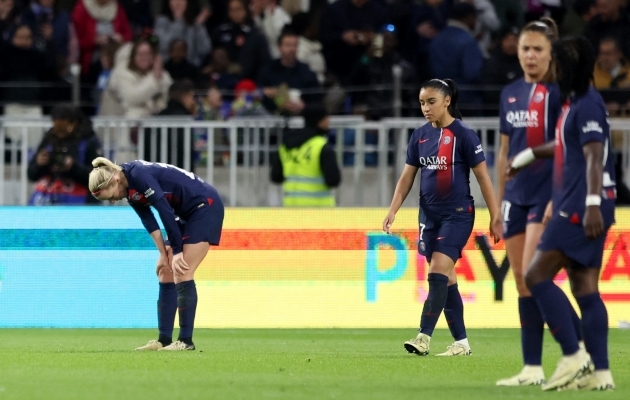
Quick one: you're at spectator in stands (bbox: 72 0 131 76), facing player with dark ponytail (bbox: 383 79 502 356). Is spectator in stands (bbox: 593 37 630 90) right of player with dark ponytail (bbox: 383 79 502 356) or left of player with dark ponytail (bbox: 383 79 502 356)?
left

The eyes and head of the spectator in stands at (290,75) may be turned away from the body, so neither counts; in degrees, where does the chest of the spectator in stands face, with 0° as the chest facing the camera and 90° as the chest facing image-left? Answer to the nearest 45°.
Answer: approximately 0°

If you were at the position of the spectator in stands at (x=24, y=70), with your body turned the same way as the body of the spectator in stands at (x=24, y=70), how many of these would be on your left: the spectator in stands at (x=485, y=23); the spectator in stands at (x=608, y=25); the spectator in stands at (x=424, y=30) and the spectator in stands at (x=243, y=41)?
4

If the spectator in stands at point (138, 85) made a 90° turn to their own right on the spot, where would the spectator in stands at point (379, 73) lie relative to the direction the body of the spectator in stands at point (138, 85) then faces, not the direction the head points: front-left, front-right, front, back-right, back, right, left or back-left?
back

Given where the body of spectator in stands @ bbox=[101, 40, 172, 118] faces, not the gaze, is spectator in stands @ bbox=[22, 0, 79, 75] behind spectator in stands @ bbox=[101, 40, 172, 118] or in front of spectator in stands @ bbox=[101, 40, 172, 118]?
behind

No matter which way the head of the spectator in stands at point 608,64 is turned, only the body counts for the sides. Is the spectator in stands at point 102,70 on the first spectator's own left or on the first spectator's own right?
on the first spectator's own right

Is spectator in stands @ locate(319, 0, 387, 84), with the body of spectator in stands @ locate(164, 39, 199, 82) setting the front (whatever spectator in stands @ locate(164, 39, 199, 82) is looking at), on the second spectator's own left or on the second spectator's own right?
on the second spectator's own left

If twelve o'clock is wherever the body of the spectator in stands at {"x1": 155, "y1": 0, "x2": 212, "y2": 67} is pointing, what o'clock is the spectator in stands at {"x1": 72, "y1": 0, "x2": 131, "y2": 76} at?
the spectator in stands at {"x1": 72, "y1": 0, "x2": 131, "y2": 76} is roughly at 3 o'clock from the spectator in stands at {"x1": 155, "y1": 0, "x2": 212, "y2": 67}.

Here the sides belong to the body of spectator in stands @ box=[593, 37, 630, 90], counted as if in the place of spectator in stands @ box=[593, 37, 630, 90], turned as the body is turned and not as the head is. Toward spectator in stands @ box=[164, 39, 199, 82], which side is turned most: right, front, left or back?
right

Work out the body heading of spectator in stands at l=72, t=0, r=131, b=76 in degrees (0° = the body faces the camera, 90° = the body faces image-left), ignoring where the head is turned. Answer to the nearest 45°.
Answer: approximately 0°

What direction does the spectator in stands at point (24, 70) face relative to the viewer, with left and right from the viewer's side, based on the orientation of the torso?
facing the viewer

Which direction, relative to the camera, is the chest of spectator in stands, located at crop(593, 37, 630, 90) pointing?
toward the camera
